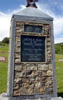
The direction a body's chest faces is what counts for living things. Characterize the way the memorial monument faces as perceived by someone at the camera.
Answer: facing the viewer
